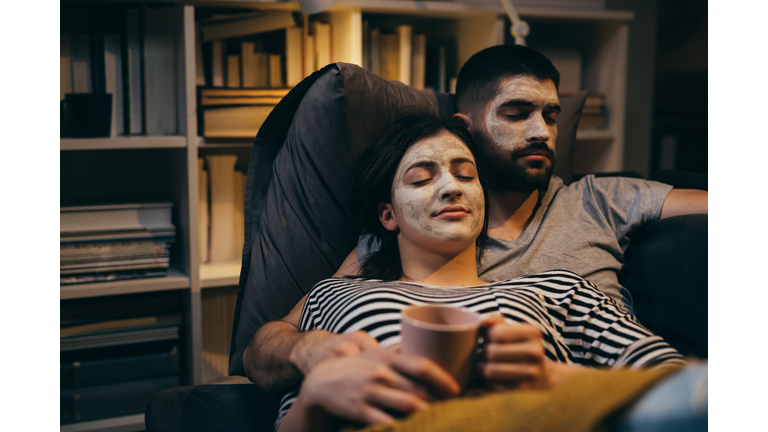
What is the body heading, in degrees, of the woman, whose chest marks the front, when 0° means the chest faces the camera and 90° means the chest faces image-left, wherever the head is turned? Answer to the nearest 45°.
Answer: approximately 0°

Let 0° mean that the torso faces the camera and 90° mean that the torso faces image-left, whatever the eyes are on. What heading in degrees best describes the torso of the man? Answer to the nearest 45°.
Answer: approximately 0°

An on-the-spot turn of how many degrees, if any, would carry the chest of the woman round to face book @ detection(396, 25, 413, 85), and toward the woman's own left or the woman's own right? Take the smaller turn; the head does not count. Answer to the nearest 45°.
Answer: approximately 180°

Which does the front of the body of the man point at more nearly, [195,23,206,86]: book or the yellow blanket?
the yellow blanket

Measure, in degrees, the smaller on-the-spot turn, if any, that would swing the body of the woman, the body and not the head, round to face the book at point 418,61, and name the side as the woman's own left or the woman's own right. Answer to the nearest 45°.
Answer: approximately 180°
